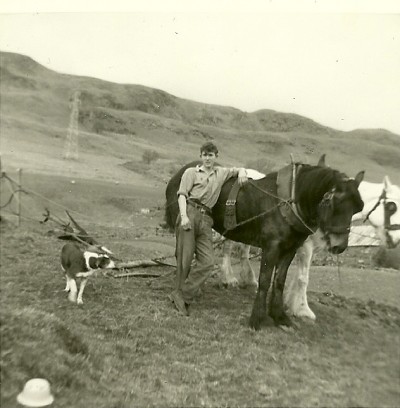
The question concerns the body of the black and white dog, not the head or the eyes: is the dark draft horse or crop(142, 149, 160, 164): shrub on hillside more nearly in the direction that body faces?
the dark draft horse

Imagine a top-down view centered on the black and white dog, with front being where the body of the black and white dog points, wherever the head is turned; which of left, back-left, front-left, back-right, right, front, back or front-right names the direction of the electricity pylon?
back-left

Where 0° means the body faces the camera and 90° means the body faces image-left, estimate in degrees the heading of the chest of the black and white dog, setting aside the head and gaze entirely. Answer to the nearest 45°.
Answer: approximately 315°

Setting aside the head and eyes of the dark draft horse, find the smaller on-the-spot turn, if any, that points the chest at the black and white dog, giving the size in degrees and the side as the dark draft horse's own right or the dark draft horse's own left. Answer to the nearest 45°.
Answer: approximately 135° to the dark draft horse's own right

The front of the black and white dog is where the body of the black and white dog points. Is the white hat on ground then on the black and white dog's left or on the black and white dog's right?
on the black and white dog's right

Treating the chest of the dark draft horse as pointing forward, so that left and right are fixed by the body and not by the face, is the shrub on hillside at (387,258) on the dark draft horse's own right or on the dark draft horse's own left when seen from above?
on the dark draft horse's own left

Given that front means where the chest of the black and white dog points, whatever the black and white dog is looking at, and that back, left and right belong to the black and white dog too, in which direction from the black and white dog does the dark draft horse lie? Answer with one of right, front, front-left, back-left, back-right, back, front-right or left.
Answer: front-left

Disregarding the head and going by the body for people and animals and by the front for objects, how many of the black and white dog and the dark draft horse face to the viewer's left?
0

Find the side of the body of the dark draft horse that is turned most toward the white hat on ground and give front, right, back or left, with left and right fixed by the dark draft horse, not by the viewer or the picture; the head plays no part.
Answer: right
